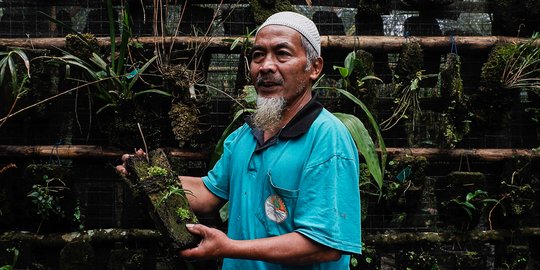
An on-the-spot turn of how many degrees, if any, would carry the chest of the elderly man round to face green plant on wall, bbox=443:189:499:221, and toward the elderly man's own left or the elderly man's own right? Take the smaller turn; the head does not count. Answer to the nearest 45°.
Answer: approximately 180°

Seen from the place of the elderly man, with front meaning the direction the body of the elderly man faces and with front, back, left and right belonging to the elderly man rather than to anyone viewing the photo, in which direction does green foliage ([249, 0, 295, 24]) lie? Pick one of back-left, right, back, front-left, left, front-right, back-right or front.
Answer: back-right

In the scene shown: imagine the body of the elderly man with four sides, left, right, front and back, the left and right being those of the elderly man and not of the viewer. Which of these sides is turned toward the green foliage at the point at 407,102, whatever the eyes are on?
back

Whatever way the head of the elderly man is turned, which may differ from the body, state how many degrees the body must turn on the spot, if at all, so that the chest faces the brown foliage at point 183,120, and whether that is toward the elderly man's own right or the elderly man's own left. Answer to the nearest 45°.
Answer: approximately 135° to the elderly man's own right

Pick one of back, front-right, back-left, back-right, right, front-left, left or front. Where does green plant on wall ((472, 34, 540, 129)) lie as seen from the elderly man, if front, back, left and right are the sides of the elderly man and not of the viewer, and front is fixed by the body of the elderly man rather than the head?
back

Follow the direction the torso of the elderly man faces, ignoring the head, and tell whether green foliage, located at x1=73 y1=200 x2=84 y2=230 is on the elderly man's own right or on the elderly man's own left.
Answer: on the elderly man's own right

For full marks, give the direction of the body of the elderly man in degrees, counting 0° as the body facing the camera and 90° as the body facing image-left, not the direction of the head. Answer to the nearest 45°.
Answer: approximately 45°

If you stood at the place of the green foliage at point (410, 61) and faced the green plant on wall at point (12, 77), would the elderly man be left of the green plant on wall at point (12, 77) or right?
left
